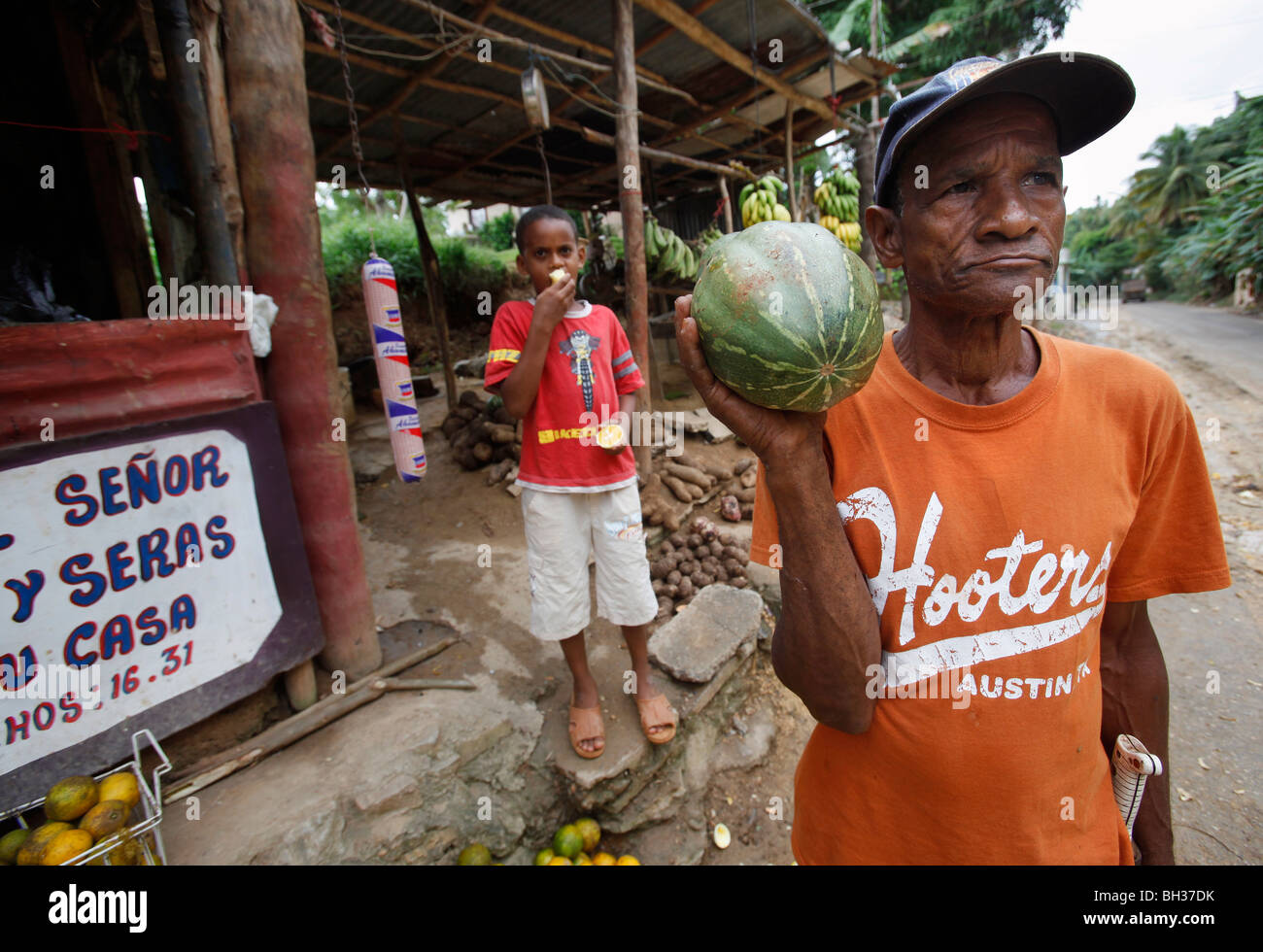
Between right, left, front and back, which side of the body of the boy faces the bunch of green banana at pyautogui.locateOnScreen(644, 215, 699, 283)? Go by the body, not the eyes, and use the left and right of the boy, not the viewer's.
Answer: back

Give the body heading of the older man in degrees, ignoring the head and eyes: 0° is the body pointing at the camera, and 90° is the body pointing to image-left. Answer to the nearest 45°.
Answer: approximately 0°

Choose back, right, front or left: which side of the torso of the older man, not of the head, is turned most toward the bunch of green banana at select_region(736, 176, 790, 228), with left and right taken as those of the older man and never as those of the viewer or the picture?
back

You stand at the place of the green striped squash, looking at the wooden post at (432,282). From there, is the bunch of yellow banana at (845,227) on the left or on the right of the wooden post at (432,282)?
right

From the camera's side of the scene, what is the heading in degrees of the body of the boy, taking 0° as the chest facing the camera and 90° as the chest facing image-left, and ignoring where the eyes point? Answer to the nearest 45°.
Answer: approximately 0°

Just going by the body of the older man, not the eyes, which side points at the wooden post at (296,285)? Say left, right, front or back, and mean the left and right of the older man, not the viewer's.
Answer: right

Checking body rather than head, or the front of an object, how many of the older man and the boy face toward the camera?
2
